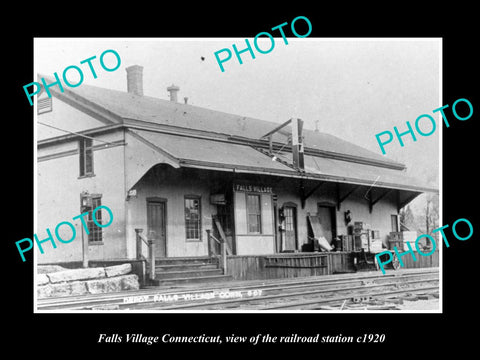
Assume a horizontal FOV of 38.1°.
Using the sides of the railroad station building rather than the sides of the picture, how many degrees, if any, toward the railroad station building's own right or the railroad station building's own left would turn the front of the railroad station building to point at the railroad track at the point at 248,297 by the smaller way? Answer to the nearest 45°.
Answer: approximately 45° to the railroad station building's own right

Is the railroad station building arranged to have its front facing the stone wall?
no

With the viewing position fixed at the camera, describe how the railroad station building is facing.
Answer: facing the viewer and to the right of the viewer

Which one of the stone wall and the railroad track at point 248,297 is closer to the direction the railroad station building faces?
the railroad track

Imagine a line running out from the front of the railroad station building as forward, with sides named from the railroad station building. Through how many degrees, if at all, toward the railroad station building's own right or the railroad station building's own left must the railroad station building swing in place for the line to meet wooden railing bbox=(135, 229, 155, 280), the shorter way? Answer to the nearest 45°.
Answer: approximately 45° to the railroad station building's own right
